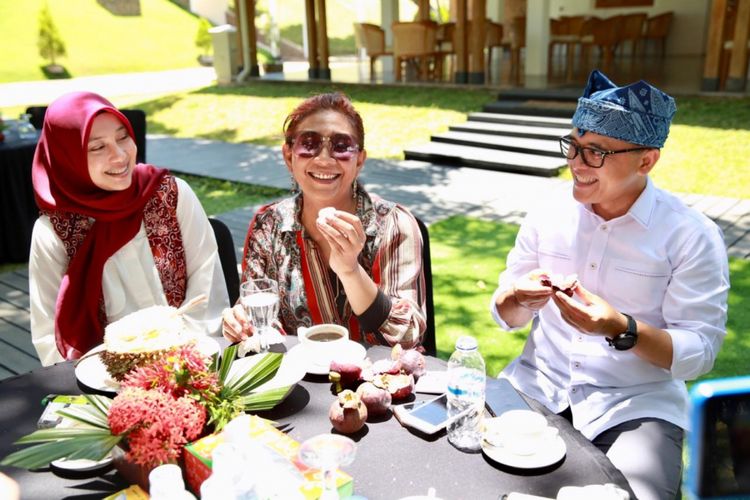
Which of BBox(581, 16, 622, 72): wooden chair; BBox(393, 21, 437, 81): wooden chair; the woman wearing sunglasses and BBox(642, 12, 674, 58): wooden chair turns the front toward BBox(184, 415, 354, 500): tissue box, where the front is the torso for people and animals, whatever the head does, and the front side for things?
the woman wearing sunglasses

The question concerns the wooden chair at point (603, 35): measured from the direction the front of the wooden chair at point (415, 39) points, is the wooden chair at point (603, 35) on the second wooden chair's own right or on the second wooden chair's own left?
on the second wooden chair's own right

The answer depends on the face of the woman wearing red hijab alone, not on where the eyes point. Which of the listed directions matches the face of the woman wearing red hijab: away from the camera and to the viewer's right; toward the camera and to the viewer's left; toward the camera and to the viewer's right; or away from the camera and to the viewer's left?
toward the camera and to the viewer's right

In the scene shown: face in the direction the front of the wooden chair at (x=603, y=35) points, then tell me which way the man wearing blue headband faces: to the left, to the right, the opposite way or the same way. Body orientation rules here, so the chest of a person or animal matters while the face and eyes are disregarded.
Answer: to the left

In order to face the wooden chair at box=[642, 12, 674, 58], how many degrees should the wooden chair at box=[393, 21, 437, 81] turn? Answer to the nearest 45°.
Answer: approximately 45° to its right

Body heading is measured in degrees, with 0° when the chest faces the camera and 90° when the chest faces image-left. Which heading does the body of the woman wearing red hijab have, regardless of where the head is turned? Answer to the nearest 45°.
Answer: approximately 315°

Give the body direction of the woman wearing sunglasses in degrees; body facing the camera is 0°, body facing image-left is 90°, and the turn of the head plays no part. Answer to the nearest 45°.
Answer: approximately 0°

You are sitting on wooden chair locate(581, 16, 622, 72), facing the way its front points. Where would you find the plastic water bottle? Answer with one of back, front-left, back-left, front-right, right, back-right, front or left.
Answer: back-left

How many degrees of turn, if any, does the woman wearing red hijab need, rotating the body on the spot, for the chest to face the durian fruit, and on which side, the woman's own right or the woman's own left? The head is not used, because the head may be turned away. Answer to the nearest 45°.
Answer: approximately 45° to the woman's own right

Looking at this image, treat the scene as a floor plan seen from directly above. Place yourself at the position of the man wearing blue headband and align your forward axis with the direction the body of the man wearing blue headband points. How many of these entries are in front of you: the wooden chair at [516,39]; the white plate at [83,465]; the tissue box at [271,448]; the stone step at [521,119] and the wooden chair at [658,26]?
2

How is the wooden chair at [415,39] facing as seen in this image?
away from the camera

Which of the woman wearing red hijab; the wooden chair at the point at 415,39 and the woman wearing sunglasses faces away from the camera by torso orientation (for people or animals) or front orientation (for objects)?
the wooden chair

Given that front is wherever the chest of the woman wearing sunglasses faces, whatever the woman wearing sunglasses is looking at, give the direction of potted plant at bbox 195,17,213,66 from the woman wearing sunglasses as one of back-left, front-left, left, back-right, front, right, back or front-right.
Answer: back

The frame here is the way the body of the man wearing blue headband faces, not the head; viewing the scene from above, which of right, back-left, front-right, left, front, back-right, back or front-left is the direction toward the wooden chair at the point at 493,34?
back-right

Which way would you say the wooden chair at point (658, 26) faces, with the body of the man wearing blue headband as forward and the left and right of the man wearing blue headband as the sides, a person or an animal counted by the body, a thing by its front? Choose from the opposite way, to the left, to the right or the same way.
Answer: to the right
